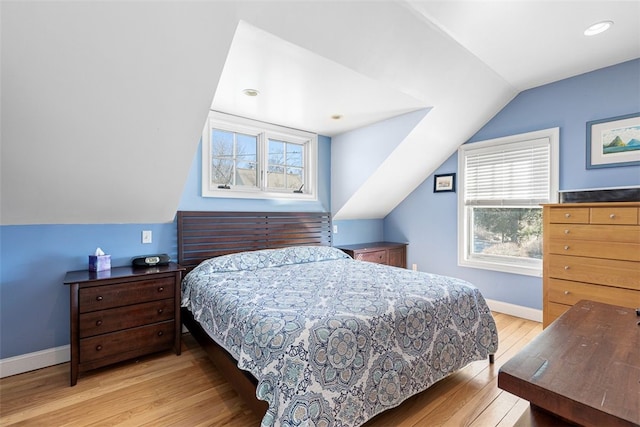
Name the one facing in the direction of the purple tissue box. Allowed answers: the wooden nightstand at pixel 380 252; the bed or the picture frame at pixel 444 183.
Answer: the picture frame

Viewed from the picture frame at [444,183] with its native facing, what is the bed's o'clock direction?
The bed is roughly at 11 o'clock from the picture frame.

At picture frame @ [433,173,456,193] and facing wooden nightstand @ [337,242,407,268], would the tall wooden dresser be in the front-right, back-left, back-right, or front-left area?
back-left

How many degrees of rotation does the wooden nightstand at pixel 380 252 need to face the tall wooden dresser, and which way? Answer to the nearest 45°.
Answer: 0° — it already faces it

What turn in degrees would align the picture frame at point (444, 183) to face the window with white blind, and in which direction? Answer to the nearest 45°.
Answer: approximately 135° to its left

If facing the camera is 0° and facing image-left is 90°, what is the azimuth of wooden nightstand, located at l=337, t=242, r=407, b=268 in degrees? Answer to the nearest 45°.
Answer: approximately 315°

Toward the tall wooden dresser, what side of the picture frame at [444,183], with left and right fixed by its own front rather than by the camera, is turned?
left

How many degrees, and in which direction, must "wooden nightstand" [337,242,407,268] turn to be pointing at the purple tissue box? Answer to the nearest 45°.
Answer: approximately 90° to its right

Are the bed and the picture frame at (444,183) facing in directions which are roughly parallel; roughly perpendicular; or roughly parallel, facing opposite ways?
roughly perpendicular

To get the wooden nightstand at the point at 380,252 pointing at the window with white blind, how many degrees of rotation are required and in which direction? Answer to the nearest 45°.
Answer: approximately 45° to its left

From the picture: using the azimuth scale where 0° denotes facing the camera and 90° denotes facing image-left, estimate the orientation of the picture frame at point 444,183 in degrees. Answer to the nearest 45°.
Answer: approximately 45°

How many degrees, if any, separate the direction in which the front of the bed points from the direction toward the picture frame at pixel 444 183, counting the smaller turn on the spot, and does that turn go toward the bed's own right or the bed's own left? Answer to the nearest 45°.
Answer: approximately 90° to the bed's own left

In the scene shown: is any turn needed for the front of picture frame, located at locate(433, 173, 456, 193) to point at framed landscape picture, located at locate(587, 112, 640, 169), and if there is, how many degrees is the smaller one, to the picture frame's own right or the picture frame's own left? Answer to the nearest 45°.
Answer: approximately 90° to the picture frame's own left

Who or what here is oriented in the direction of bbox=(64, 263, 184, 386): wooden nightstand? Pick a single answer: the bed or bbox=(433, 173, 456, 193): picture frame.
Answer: the picture frame

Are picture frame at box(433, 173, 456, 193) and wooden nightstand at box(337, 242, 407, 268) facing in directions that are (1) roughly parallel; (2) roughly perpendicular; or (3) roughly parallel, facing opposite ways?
roughly perpendicular
